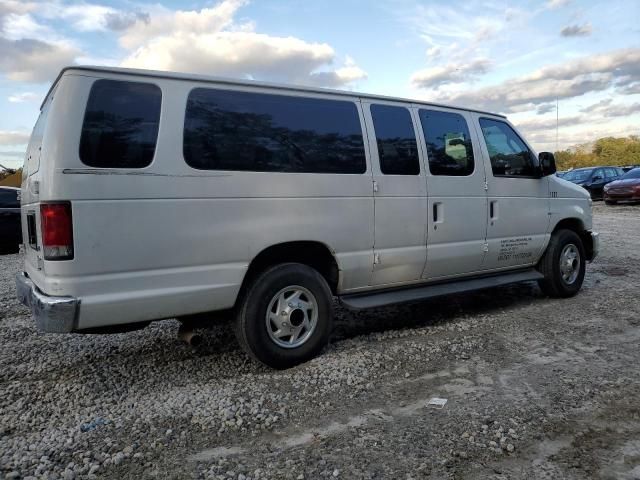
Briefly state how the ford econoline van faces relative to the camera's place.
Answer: facing away from the viewer and to the right of the viewer

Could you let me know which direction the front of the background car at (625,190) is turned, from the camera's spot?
facing the viewer and to the left of the viewer

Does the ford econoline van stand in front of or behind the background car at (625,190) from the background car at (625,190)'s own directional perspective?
in front

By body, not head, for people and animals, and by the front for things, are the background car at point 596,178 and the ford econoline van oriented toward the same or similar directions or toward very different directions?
very different directions

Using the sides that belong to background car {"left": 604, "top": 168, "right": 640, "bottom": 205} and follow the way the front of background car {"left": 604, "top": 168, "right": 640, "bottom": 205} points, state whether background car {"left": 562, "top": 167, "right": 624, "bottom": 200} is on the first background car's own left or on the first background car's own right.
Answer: on the first background car's own right

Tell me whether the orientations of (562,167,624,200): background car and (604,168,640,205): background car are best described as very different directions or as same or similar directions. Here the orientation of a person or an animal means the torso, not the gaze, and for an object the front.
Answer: same or similar directions

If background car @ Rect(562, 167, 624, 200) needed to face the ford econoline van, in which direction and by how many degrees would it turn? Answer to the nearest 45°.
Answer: approximately 45° to its left

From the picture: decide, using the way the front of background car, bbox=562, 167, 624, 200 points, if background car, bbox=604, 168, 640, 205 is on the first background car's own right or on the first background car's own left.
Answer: on the first background car's own left

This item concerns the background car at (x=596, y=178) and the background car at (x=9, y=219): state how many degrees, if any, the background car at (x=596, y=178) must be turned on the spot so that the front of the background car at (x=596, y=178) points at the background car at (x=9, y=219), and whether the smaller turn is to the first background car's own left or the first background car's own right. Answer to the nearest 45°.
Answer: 0° — it already faces it

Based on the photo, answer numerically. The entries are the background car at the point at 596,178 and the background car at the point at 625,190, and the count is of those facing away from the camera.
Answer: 0
